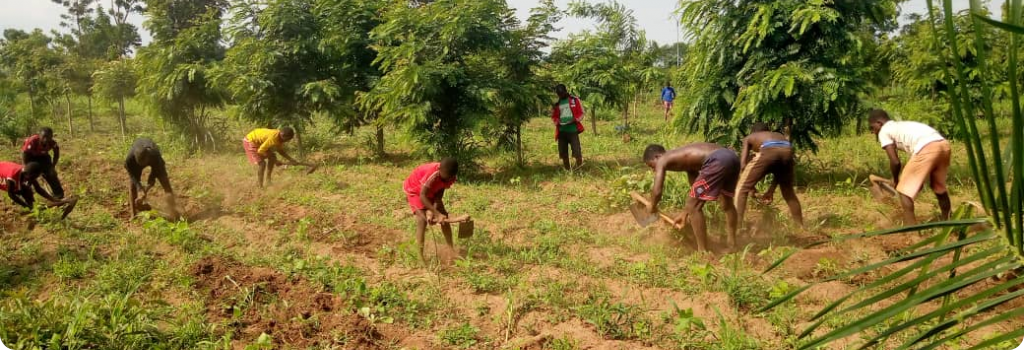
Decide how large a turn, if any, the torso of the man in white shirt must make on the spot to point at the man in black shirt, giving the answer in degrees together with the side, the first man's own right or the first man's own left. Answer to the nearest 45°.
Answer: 0° — they already face them

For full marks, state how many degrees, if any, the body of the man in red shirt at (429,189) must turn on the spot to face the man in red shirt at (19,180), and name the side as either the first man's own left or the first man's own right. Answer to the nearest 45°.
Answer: approximately 180°

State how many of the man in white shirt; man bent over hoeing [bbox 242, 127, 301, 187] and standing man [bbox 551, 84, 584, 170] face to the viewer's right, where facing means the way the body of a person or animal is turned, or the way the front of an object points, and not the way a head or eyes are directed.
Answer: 1

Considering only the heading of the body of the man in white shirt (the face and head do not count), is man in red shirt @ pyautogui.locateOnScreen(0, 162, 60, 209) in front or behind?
in front

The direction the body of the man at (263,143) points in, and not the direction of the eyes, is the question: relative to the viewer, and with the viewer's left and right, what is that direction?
facing to the right of the viewer

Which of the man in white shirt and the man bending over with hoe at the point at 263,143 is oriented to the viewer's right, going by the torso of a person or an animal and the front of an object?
the man bending over with hoe

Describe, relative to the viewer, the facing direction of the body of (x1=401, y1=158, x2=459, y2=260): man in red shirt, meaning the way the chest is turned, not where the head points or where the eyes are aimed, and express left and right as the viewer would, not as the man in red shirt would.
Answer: facing the viewer and to the right of the viewer

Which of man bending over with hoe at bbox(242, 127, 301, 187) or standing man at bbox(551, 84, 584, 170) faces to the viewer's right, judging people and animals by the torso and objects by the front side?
man bending over with hoe at bbox(242, 127, 301, 187)

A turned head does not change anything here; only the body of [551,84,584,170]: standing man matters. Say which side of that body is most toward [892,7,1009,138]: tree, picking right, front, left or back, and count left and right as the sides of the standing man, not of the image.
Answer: left

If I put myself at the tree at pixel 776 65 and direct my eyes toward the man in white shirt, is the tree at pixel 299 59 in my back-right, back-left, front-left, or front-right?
back-right

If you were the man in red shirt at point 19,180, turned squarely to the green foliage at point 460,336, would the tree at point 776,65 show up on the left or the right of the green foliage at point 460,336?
left

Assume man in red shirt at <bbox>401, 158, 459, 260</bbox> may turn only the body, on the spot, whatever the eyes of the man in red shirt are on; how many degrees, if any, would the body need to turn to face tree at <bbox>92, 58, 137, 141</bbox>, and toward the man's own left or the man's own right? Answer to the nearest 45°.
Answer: approximately 180°

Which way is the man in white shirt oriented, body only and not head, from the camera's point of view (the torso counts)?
to the viewer's left
